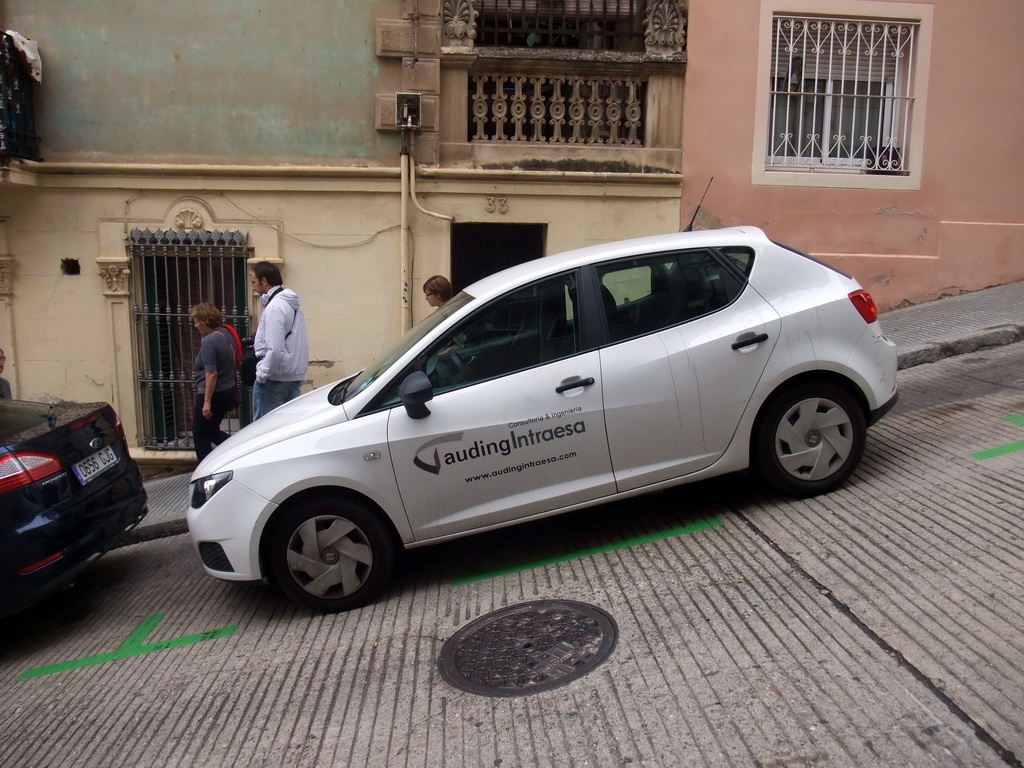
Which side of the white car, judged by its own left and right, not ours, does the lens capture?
left

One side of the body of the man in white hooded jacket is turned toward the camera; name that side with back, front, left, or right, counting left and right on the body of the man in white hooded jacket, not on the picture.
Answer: left

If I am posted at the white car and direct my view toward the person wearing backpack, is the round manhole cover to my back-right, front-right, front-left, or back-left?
back-left

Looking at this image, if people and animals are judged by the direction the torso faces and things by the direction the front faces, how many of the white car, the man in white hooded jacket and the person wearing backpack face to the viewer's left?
3

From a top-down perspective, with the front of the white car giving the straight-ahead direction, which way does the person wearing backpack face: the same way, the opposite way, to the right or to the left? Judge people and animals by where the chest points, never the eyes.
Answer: the same way

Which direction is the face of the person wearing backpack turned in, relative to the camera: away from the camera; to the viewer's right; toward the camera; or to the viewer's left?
to the viewer's left

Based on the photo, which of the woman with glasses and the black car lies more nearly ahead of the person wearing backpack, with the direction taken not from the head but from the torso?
the black car

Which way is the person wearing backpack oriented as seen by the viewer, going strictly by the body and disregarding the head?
to the viewer's left

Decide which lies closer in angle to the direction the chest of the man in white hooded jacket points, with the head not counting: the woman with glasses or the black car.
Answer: the black car

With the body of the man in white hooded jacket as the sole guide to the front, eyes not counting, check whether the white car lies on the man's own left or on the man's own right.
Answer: on the man's own left

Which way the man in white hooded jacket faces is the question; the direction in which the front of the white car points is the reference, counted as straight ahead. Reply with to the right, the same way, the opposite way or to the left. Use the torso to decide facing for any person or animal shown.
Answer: the same way

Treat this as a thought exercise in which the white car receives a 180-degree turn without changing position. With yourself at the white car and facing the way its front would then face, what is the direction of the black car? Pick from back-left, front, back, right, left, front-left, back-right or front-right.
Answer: back

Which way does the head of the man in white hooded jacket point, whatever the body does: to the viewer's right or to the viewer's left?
to the viewer's left

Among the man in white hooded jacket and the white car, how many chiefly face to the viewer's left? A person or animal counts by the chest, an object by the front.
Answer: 2

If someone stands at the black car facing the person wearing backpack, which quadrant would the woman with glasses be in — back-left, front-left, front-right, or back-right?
front-right

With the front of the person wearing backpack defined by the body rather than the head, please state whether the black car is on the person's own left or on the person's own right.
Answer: on the person's own left
